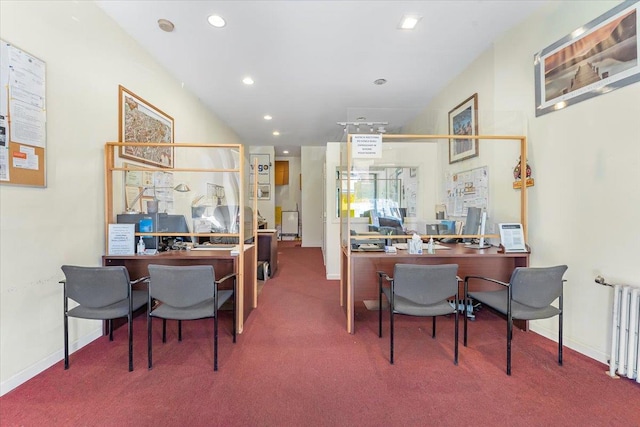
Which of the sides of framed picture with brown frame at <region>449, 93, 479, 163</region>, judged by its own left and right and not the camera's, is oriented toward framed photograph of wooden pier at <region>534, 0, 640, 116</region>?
left

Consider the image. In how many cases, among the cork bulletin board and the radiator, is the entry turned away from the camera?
0

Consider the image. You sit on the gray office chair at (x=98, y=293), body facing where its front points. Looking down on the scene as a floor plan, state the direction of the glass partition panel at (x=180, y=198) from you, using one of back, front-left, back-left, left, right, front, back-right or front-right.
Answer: front

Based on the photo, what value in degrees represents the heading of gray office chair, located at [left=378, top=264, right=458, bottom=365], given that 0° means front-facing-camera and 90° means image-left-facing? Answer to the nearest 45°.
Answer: approximately 180°

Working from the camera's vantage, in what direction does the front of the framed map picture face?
facing the viewer and to the right of the viewer

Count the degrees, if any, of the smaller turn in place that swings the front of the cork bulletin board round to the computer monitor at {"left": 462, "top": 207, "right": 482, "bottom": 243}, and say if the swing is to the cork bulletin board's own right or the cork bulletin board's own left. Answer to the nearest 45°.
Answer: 0° — it already faces it

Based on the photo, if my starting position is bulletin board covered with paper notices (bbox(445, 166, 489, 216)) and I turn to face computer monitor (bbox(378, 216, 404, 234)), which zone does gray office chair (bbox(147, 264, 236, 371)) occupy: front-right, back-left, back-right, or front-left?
front-left

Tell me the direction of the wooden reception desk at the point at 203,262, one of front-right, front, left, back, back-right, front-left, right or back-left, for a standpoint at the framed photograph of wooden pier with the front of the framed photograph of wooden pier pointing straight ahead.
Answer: front

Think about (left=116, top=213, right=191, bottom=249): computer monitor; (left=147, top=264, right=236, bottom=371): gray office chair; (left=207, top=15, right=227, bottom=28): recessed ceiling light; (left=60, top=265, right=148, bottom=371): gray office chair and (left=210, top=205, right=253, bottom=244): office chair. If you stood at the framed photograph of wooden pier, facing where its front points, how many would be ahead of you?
5

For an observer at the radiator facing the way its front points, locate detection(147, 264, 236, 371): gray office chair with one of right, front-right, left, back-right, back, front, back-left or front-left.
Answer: front

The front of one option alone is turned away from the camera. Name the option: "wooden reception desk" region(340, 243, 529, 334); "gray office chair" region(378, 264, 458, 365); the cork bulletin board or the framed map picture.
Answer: the gray office chair

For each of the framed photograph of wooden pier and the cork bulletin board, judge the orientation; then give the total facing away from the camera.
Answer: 0

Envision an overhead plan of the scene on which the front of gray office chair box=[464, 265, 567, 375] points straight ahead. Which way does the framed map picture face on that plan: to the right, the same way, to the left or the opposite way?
to the right

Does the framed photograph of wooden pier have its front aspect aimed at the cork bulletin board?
yes
